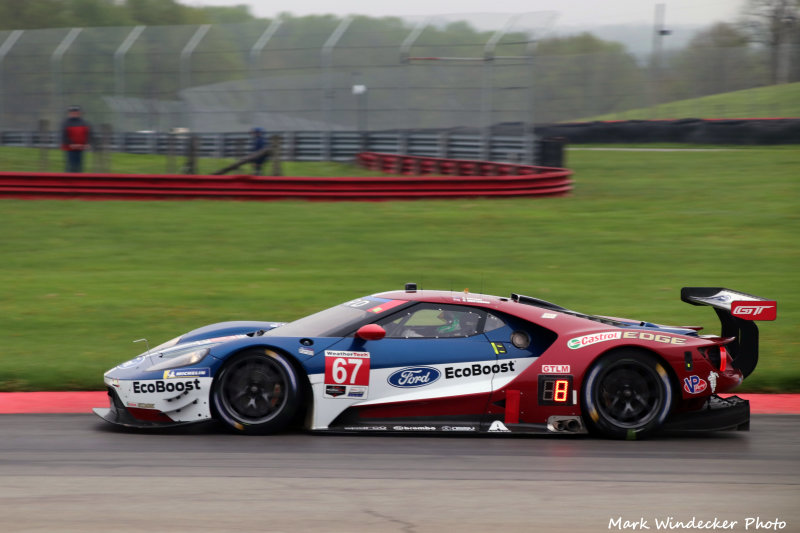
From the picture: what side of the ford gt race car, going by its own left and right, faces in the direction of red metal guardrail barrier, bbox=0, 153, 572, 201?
right

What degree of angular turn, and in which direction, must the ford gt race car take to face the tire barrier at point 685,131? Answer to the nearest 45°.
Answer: approximately 90° to its right

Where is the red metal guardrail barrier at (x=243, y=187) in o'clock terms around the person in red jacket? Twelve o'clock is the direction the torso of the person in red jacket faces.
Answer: The red metal guardrail barrier is roughly at 10 o'clock from the person in red jacket.

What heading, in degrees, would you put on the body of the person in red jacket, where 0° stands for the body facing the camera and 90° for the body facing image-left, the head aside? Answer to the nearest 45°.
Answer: approximately 0°

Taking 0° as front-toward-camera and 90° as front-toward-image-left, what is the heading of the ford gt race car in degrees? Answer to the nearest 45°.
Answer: approximately 90°

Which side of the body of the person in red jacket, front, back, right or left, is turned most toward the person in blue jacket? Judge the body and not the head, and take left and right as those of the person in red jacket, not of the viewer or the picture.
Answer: left

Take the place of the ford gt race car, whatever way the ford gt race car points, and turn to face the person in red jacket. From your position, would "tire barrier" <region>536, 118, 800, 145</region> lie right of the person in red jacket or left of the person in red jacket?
right

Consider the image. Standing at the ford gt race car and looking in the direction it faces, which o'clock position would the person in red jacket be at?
The person in red jacket is roughly at 2 o'clock from the ford gt race car.

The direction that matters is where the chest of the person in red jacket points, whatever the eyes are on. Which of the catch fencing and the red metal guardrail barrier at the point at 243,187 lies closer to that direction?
the red metal guardrail barrier

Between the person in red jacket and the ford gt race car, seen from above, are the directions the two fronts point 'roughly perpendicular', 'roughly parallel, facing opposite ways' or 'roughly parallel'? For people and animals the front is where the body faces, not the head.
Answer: roughly perpendicular

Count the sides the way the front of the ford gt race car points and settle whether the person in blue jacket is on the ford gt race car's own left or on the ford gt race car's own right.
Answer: on the ford gt race car's own right

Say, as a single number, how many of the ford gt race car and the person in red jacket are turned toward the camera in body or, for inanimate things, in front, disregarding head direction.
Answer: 1
